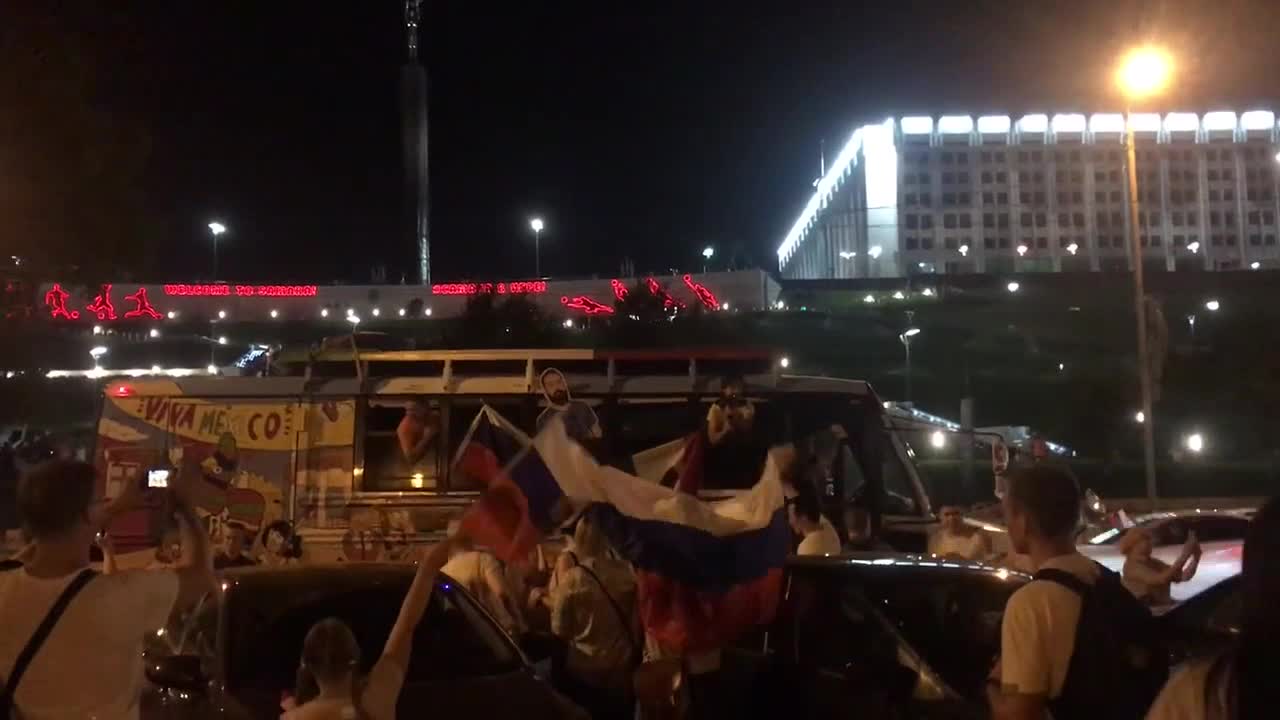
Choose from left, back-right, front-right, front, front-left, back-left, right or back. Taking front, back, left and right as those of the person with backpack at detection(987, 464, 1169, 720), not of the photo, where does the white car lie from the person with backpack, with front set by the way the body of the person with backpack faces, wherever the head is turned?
front-right

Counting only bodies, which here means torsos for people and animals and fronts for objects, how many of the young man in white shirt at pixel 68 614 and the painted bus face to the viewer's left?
0

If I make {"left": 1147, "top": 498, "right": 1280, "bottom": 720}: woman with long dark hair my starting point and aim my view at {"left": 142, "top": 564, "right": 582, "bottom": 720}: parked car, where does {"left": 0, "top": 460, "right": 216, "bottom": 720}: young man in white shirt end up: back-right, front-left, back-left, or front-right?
front-left

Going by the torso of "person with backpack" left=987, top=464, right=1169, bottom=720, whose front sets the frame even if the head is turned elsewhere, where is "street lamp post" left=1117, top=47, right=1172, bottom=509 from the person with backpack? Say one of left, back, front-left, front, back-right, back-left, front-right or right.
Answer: front-right

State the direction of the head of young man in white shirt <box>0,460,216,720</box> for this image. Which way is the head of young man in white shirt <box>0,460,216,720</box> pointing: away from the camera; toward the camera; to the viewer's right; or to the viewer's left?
away from the camera

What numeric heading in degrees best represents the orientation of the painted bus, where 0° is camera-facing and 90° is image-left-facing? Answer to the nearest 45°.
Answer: approximately 270°

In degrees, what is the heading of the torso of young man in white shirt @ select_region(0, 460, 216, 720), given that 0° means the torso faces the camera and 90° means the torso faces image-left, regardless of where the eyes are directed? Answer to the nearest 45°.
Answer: approximately 225°

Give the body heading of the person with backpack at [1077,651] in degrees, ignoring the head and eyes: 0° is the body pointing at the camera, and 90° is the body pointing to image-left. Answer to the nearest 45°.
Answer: approximately 135°

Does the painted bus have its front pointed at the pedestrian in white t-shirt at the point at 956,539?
yes

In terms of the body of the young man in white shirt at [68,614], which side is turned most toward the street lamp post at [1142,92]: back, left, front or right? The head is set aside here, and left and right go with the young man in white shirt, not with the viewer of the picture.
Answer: front
